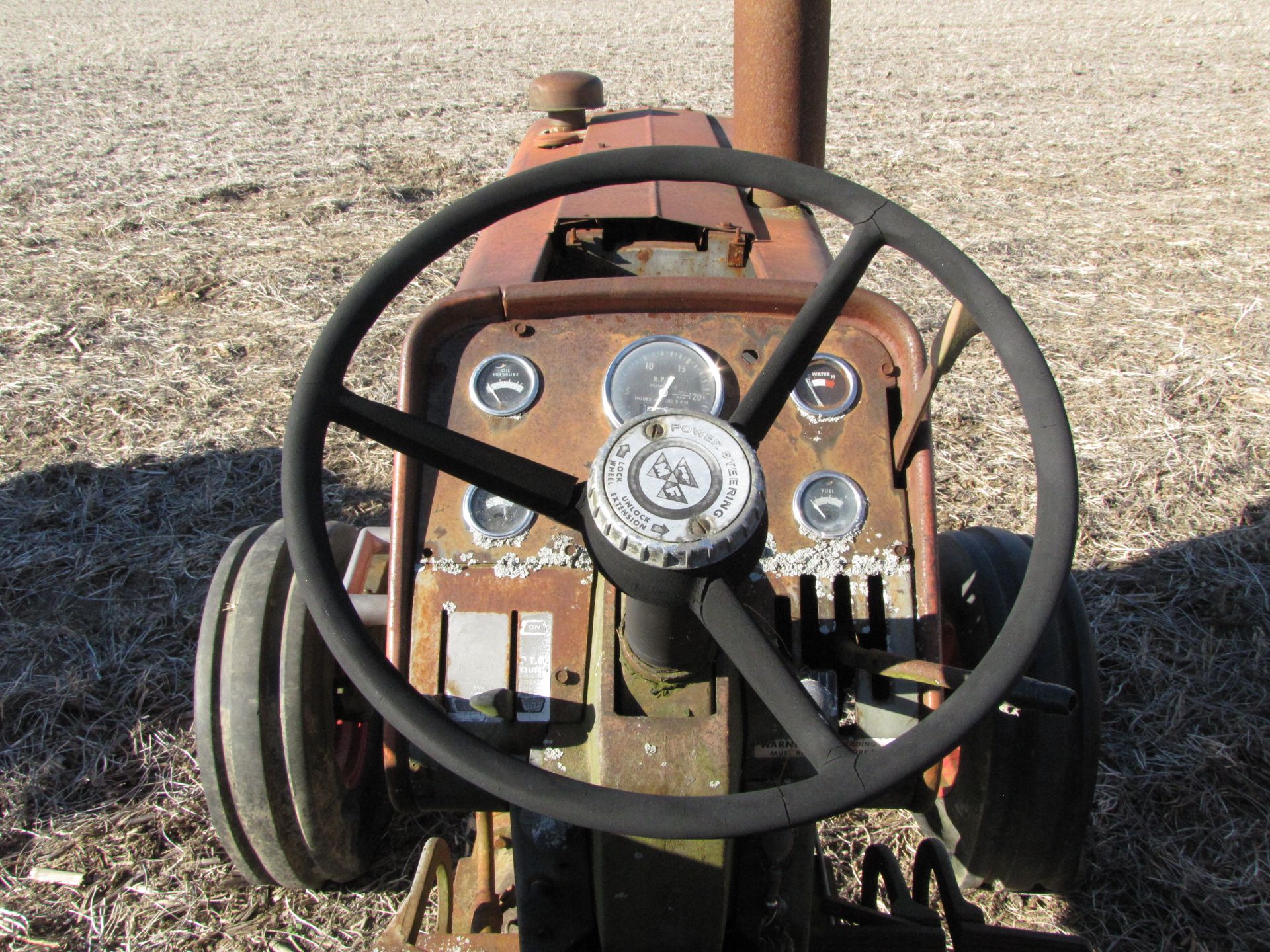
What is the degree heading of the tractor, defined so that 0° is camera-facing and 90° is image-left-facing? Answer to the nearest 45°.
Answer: approximately 180°
